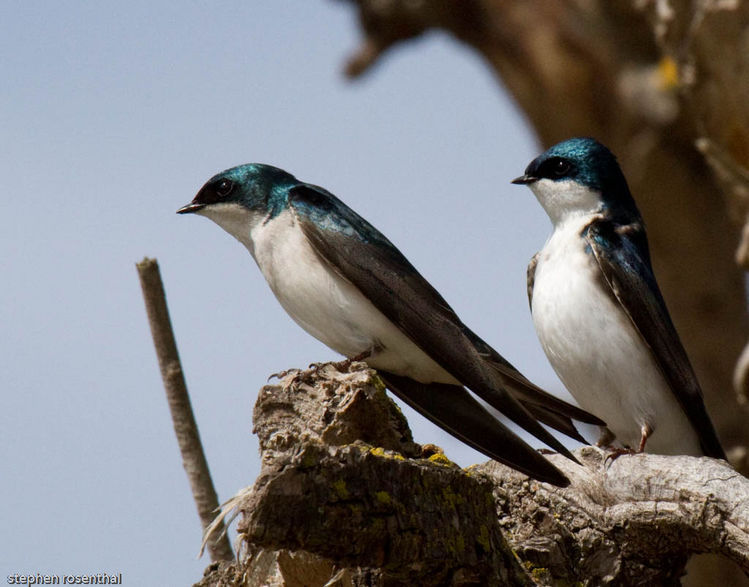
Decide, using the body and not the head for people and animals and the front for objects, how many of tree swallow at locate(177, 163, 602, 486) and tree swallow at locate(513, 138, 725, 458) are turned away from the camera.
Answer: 0

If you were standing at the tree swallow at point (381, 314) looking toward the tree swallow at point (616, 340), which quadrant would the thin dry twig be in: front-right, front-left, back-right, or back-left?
back-left

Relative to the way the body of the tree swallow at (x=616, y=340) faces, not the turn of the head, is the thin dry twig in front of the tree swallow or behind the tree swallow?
in front

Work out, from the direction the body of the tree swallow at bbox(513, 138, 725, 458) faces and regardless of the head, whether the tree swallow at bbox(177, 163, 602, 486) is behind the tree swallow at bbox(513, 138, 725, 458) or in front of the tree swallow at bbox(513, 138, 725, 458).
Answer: in front

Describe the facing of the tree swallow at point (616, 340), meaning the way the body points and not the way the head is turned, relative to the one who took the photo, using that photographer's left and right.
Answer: facing the viewer and to the left of the viewer

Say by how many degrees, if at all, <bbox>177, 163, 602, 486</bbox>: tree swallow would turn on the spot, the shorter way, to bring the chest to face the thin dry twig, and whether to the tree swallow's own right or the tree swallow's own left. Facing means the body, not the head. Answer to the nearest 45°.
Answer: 0° — it already faces it

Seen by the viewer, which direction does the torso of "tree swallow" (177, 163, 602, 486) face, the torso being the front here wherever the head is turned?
to the viewer's left

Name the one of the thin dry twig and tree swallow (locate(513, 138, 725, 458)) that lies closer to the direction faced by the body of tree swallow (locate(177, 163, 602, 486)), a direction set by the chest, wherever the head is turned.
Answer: the thin dry twig

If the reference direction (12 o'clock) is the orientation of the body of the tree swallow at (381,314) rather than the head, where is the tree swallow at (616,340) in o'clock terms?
the tree swallow at (616,340) is roughly at 5 o'clock from the tree swallow at (381,314).
